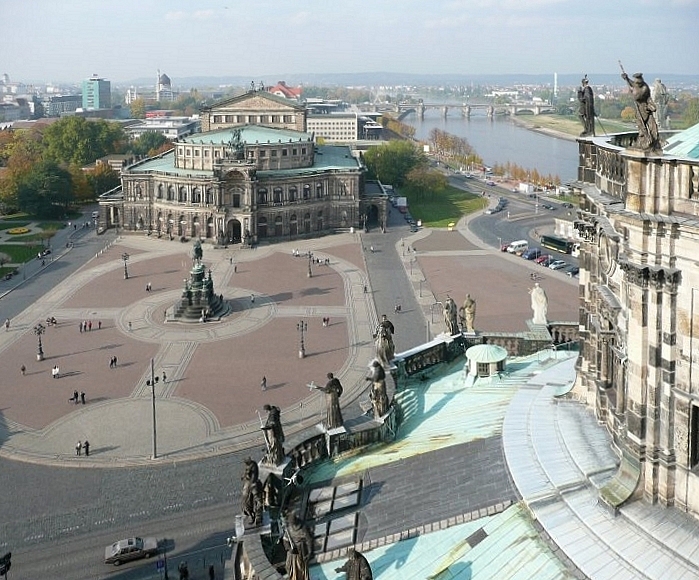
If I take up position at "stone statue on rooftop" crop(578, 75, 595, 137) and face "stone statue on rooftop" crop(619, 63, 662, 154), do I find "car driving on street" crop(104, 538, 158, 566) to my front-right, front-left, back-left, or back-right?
back-right

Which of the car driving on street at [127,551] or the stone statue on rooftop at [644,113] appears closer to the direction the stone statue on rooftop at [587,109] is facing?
the car driving on street

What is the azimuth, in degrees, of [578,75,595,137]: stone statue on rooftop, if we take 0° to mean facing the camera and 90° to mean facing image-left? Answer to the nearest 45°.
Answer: approximately 90°
